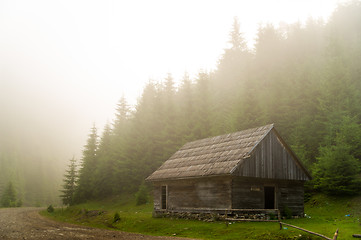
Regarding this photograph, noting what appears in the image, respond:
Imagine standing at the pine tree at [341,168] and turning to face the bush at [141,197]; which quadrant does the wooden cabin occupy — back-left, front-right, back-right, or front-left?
front-left

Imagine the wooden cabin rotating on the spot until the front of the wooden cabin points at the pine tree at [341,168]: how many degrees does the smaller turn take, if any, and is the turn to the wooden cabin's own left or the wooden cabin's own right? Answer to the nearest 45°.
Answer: approximately 90° to the wooden cabin's own left

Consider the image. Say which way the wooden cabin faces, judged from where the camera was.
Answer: facing the viewer and to the right of the viewer

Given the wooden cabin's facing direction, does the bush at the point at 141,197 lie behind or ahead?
behind
